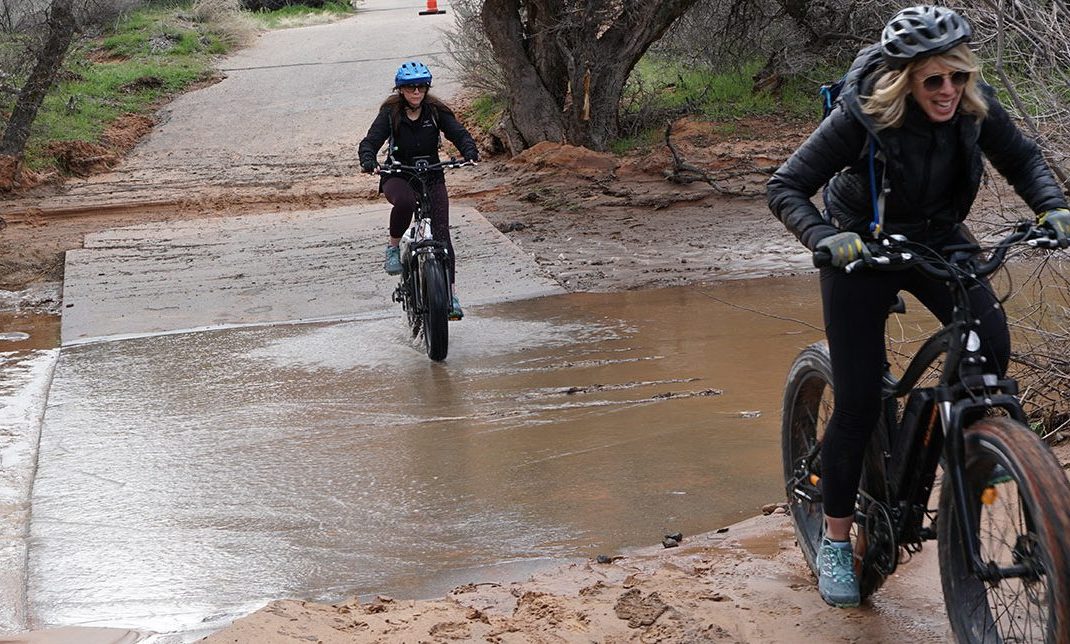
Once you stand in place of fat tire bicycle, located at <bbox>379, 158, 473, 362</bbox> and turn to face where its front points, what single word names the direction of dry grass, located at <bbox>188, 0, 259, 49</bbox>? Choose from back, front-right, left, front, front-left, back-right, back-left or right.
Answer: back

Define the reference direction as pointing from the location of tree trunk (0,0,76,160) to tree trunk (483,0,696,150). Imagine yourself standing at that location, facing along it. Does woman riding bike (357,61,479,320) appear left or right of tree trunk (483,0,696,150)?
right

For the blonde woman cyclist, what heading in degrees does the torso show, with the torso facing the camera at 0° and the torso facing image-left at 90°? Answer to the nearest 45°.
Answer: approximately 315°

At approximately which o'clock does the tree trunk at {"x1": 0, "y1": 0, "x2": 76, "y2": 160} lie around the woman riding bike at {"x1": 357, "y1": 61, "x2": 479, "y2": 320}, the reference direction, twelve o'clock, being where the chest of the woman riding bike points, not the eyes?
The tree trunk is roughly at 5 o'clock from the woman riding bike.

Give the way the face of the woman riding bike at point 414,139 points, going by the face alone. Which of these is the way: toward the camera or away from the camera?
toward the camera

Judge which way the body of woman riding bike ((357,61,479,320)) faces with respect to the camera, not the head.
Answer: toward the camera

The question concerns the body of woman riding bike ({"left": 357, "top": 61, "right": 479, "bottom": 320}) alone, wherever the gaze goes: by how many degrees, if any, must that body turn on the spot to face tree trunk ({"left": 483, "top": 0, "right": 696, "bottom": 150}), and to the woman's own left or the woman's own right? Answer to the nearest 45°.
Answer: approximately 180°

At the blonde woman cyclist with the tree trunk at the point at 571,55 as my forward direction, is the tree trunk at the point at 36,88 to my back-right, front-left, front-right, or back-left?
front-left

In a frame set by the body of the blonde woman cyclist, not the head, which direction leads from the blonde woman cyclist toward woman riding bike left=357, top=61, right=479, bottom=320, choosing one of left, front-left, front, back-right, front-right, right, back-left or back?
back

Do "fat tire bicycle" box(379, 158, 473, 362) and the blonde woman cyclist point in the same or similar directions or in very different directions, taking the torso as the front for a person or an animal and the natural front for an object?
same or similar directions

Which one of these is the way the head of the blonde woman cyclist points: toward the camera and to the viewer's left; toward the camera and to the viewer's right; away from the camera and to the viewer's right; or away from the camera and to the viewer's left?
toward the camera and to the viewer's right

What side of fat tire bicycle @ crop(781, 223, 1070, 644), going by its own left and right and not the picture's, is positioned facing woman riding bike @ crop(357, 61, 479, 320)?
back

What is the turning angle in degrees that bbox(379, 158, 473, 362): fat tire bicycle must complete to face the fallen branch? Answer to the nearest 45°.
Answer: approximately 135° to its left

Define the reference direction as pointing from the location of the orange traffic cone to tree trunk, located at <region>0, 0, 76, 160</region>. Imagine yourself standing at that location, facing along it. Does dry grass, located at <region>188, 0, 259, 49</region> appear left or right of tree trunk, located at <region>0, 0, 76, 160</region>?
right
